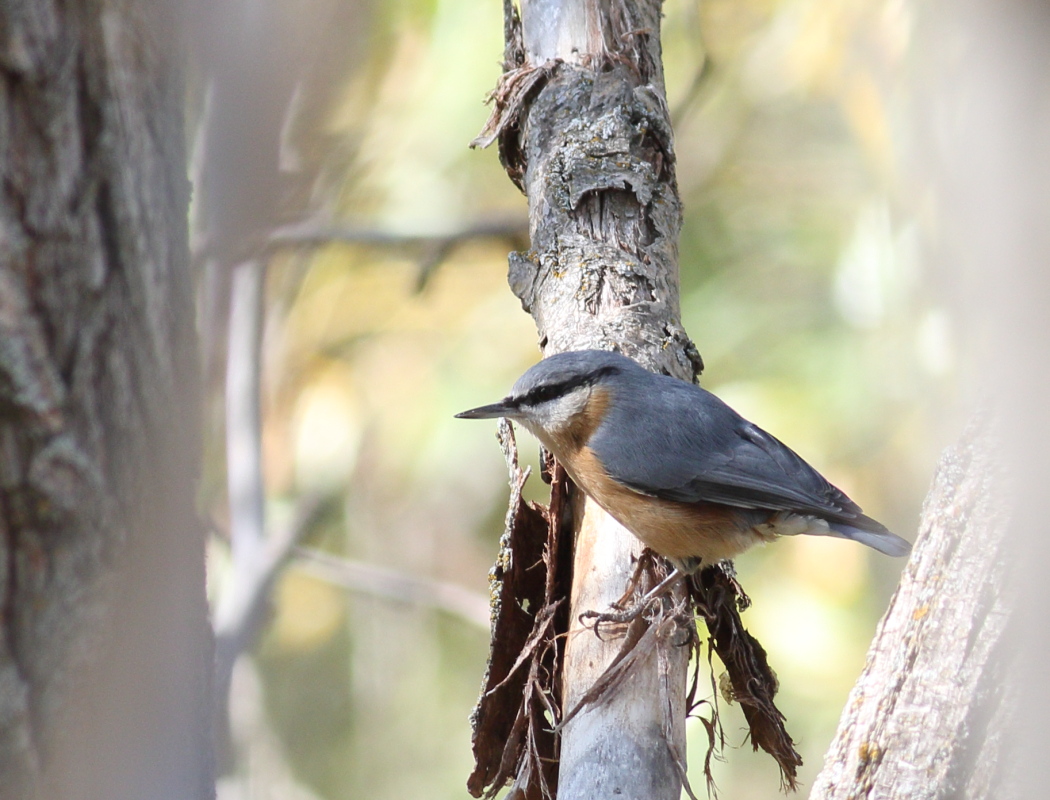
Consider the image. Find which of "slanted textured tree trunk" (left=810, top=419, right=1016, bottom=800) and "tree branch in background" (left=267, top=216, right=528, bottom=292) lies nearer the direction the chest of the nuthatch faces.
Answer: the tree branch in background

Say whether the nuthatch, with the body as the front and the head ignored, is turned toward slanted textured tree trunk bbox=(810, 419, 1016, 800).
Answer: no

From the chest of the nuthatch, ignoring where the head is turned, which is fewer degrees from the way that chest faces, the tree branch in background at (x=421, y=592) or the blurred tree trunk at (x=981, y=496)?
the tree branch in background

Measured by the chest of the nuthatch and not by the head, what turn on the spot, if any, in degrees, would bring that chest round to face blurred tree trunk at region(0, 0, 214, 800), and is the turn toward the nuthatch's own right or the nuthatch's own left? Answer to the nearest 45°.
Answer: approximately 45° to the nuthatch's own left

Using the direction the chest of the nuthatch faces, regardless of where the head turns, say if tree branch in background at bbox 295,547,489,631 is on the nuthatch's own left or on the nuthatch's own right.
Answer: on the nuthatch's own right

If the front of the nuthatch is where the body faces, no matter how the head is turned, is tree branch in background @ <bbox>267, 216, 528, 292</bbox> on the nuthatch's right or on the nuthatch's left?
on the nuthatch's right

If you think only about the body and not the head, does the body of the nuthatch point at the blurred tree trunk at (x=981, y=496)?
no

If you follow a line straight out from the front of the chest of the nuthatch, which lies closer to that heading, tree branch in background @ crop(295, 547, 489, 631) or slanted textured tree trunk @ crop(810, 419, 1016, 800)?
the tree branch in background

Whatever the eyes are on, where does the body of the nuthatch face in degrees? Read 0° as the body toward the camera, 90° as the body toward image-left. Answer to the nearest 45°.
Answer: approximately 90°
